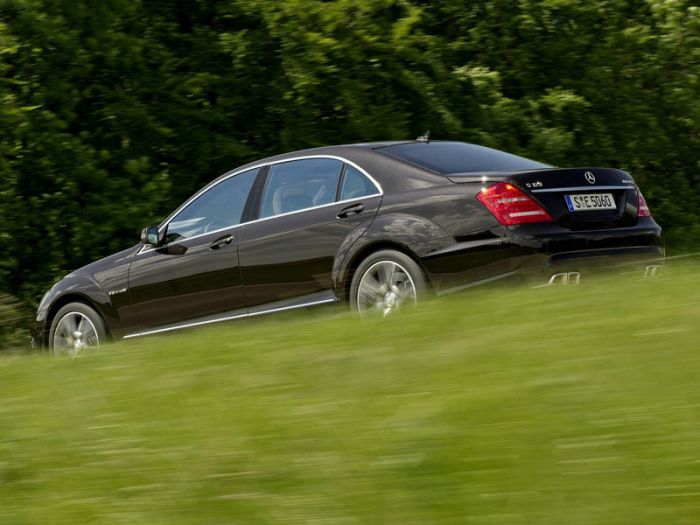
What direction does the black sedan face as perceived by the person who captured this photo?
facing away from the viewer and to the left of the viewer
